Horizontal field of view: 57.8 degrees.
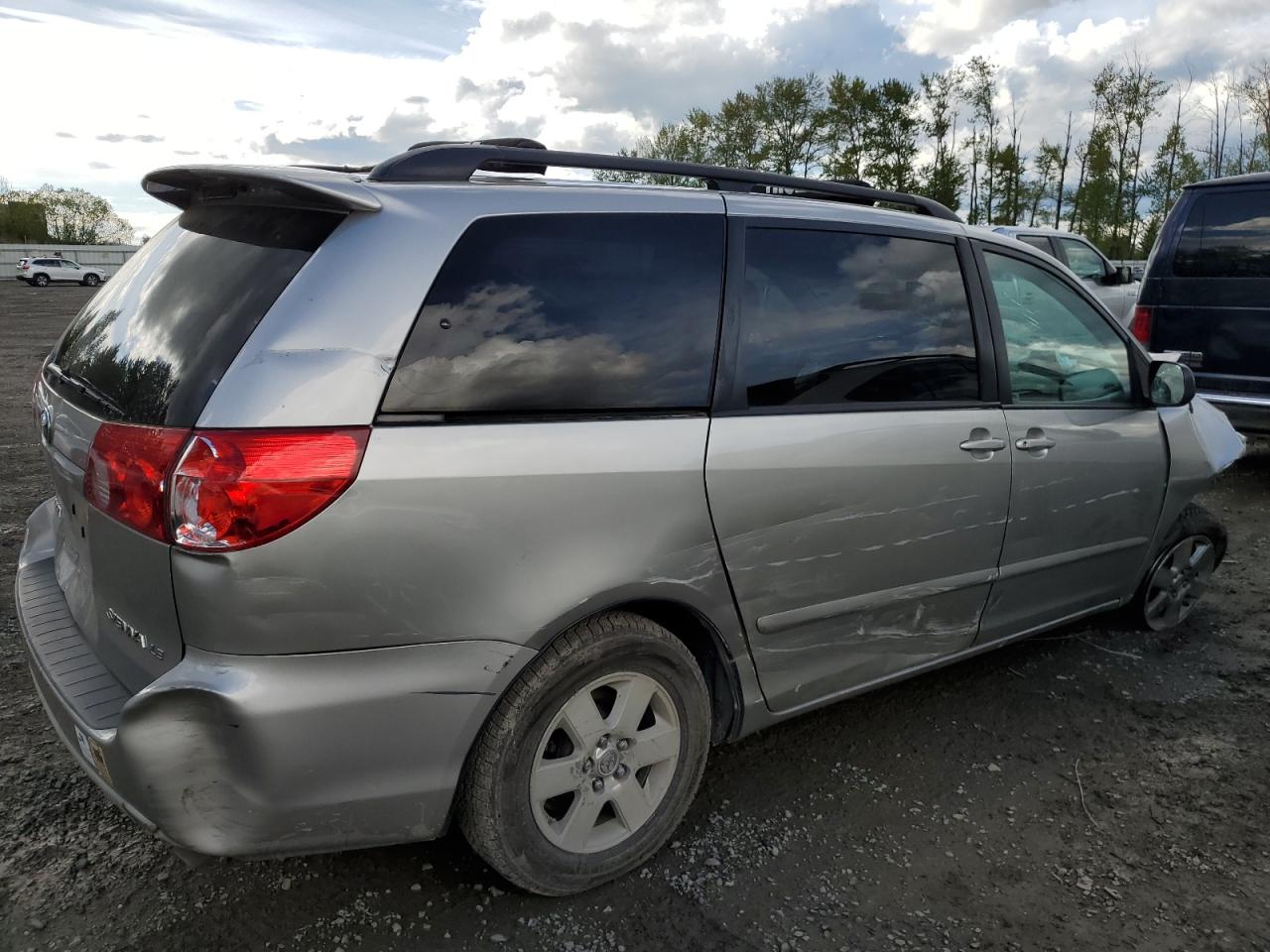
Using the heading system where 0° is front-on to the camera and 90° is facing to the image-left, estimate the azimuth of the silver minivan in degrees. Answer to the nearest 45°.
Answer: approximately 225°

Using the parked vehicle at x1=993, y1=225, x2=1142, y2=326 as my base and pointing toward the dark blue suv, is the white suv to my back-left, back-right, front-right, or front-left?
back-right

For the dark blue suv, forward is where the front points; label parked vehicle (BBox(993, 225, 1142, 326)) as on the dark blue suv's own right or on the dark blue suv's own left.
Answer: on the dark blue suv's own left

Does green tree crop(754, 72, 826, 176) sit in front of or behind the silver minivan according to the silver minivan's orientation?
in front

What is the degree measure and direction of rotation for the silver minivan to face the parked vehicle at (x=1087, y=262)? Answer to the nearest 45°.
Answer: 0° — it already faces it

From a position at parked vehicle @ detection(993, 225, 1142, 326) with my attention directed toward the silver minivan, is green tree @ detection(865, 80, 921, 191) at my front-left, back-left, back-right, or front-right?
back-right

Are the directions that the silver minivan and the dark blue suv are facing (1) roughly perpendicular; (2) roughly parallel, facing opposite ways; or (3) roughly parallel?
roughly parallel
